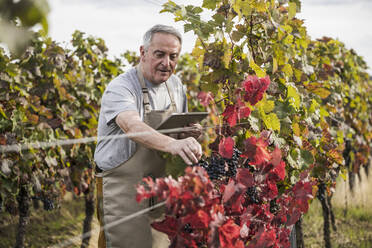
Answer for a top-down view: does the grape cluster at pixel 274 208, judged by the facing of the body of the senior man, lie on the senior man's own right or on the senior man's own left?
on the senior man's own left

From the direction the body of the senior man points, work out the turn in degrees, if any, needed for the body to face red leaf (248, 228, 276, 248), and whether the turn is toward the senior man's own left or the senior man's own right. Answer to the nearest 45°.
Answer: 0° — they already face it

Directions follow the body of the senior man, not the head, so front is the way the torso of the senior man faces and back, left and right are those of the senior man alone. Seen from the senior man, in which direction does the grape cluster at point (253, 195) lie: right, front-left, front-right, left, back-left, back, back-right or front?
front

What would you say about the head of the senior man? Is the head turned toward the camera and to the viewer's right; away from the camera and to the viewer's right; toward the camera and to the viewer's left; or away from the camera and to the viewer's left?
toward the camera and to the viewer's right

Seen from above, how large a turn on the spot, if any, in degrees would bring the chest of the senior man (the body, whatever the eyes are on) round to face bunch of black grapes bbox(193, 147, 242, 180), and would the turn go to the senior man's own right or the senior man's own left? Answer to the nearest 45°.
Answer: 0° — they already face it

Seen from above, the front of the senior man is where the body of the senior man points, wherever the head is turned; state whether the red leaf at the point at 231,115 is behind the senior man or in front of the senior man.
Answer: in front

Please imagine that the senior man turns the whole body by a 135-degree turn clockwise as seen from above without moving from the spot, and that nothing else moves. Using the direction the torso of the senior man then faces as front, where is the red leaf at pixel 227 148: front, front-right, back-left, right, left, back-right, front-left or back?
back-left

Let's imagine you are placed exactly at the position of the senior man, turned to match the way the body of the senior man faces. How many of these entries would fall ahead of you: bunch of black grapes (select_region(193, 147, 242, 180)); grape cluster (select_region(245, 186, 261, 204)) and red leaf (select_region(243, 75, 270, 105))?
3

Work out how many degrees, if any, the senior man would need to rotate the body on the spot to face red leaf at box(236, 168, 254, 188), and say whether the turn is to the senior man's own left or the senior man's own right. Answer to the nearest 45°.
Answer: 0° — they already face it

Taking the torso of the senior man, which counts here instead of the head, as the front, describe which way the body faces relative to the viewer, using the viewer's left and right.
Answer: facing the viewer and to the right of the viewer

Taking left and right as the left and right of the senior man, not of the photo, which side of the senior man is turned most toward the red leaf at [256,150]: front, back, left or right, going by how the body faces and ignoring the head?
front

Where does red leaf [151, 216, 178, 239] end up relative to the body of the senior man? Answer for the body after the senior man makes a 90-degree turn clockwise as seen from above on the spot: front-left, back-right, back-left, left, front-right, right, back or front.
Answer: front-left

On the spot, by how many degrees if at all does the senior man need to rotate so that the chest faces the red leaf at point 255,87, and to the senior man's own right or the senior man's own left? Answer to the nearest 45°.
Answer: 0° — they already face it

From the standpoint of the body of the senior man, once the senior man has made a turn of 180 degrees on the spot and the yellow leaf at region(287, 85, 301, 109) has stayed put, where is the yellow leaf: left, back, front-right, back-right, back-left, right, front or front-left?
back-right

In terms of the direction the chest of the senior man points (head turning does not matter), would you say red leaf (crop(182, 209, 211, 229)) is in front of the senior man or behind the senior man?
in front
